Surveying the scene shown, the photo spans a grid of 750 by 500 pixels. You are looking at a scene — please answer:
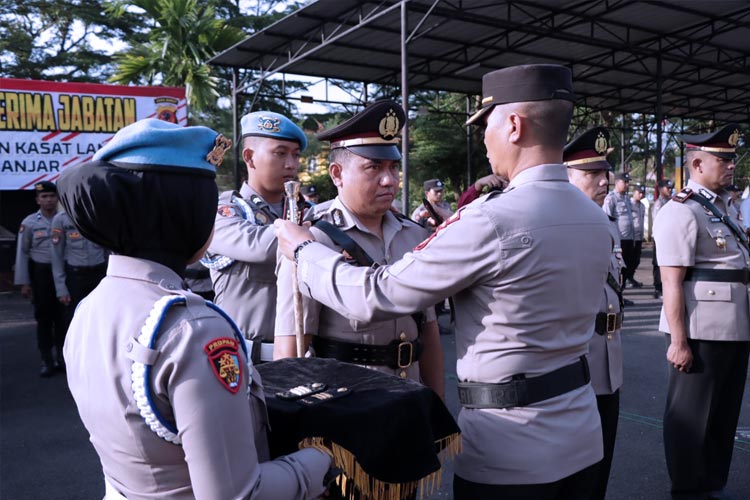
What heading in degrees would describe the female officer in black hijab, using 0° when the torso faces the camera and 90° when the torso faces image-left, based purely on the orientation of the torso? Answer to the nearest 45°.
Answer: approximately 225°

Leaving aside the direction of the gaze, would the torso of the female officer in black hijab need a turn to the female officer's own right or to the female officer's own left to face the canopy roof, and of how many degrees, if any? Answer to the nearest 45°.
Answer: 0° — they already face it

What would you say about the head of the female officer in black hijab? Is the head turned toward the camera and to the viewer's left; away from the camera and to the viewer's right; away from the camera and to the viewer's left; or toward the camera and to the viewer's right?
away from the camera and to the viewer's right

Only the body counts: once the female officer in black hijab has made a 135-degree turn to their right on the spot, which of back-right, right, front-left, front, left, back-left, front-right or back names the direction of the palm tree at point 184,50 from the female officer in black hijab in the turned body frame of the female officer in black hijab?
back
